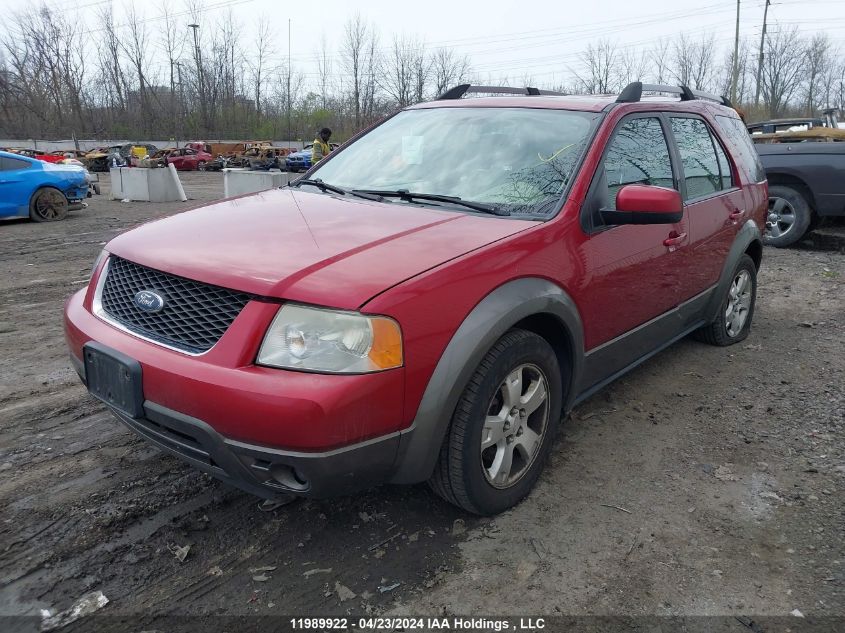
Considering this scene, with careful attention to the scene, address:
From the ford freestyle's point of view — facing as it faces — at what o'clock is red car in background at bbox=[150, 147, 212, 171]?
The red car in background is roughly at 4 o'clock from the ford freestyle.

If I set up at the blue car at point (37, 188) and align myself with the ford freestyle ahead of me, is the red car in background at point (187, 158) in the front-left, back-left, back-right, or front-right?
back-left

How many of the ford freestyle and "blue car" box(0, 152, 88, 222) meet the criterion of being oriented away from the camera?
0

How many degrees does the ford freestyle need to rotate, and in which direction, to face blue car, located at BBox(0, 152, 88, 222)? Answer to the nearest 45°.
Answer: approximately 90° to its right

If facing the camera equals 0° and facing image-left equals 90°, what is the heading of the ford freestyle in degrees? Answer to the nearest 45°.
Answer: approximately 45°
